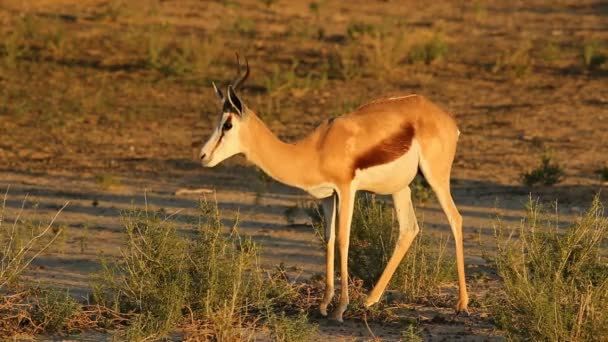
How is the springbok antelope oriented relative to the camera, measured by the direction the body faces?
to the viewer's left

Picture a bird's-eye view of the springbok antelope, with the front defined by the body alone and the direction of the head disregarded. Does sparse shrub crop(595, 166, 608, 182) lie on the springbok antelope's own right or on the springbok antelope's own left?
on the springbok antelope's own right

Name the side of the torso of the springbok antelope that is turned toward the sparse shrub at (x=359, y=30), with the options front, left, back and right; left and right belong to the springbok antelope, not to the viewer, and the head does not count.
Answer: right

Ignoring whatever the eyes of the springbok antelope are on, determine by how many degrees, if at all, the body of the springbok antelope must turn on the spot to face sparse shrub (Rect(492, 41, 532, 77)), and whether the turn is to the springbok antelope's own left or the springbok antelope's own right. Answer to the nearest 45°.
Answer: approximately 90° to the springbok antelope's own right
